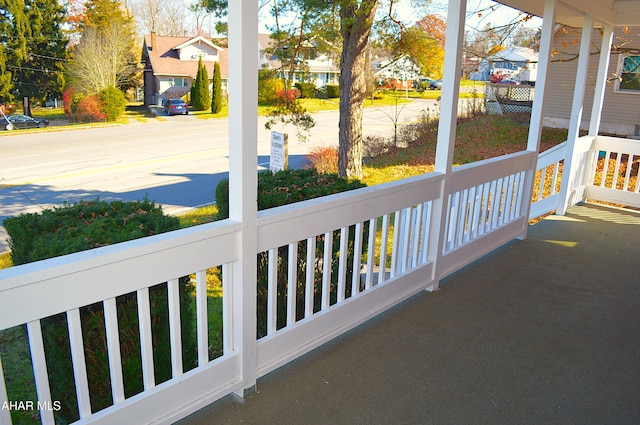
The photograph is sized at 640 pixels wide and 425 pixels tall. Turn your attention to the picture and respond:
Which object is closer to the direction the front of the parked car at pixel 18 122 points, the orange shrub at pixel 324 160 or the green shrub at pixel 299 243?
the orange shrub

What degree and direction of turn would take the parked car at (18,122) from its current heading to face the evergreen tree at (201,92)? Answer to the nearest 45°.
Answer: approximately 45° to its left

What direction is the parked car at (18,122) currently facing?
to the viewer's right

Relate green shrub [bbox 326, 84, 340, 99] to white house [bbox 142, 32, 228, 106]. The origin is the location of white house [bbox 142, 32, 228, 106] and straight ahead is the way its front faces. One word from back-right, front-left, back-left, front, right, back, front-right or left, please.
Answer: front-left

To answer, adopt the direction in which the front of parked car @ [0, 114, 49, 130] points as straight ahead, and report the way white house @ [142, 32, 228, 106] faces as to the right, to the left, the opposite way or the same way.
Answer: to the right

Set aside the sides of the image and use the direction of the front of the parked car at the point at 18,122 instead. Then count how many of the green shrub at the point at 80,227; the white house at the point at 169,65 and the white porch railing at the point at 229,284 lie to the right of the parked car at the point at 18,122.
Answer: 2

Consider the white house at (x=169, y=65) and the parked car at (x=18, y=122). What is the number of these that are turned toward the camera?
1

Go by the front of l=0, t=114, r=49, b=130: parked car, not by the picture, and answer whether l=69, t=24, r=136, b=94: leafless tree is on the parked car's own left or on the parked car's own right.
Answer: on the parked car's own left

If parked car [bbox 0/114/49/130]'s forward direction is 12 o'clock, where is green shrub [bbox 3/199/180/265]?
The green shrub is roughly at 3 o'clock from the parked car.

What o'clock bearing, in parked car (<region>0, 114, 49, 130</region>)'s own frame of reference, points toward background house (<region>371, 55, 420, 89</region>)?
The background house is roughly at 11 o'clock from the parked car.
